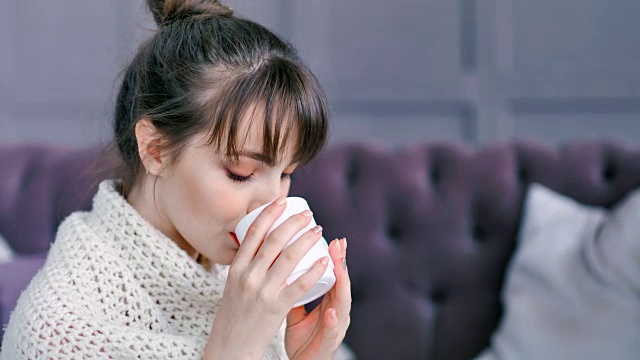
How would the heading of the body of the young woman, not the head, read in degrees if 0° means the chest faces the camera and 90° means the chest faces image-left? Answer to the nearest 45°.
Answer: approximately 315°

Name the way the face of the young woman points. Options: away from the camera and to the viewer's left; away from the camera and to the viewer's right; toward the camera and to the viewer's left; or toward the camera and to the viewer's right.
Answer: toward the camera and to the viewer's right

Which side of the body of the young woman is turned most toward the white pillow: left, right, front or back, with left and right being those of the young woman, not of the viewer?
left
